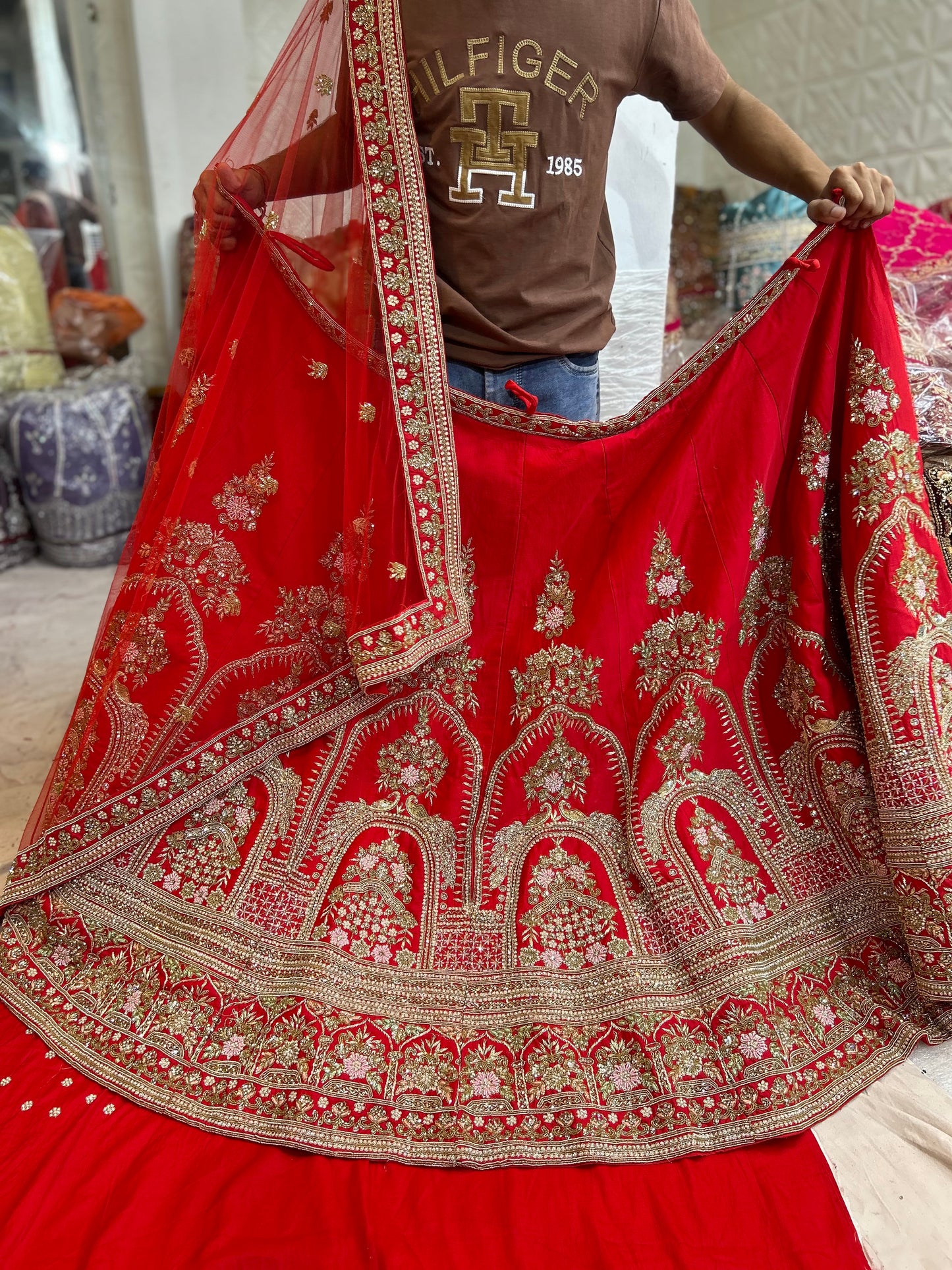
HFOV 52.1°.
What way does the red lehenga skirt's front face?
toward the camera

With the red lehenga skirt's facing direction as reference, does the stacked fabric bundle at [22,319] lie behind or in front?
behind

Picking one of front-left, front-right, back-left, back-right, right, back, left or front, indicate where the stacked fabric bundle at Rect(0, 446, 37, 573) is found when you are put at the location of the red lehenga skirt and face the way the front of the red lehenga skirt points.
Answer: back-right

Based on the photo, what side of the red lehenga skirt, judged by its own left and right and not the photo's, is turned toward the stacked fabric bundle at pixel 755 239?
back

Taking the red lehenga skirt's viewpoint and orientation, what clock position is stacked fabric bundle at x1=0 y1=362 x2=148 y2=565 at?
The stacked fabric bundle is roughly at 5 o'clock from the red lehenga skirt.
